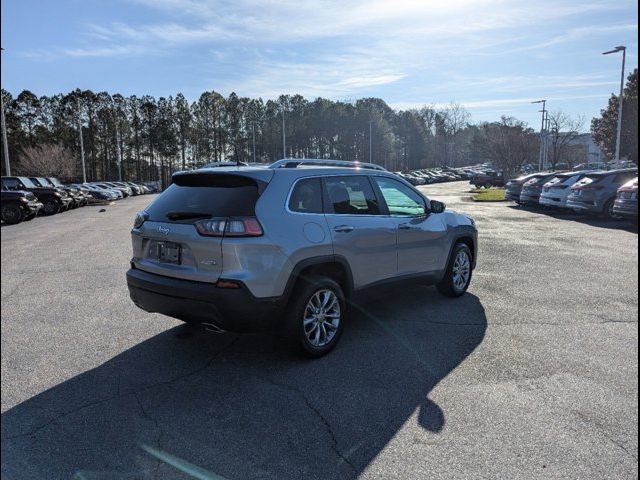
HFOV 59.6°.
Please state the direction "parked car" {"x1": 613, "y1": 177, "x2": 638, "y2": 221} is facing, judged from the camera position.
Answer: facing away from the viewer and to the right of the viewer

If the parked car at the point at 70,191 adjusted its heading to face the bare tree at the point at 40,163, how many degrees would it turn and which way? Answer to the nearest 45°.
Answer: approximately 135° to its left

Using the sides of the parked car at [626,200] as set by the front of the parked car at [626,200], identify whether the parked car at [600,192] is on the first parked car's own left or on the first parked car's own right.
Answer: on the first parked car's own left

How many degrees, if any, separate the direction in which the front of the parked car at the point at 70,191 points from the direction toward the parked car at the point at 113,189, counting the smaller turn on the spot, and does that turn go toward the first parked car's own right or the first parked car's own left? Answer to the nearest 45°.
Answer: approximately 135° to the first parked car's own left

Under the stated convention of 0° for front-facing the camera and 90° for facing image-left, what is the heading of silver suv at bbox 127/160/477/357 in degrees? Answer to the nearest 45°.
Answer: approximately 225°

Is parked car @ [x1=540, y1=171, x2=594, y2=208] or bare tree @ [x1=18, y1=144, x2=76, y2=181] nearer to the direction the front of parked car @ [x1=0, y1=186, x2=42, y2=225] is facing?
the parked car

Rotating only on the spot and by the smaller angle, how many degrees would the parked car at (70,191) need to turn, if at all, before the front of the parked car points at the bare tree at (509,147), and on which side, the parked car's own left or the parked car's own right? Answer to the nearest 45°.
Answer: approximately 45° to the parked car's own left

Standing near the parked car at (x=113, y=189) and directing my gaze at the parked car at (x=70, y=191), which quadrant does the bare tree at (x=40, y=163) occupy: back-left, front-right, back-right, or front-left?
back-right

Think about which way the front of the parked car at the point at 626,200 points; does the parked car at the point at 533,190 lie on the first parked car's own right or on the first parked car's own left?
on the first parked car's own left
